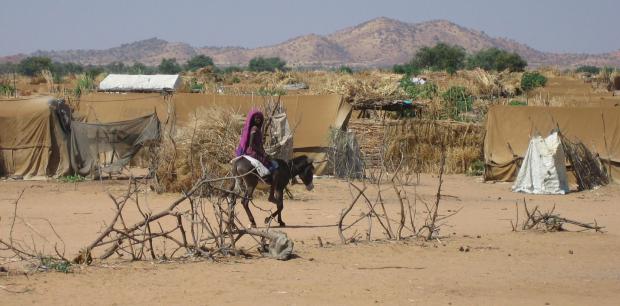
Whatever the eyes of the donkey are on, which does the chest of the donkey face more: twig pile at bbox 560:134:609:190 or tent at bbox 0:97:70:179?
the twig pile

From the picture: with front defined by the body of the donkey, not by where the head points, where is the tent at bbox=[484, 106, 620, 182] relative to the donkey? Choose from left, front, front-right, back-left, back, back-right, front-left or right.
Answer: front-left

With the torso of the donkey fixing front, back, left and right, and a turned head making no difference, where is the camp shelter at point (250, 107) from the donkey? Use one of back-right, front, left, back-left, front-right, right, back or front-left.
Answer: left

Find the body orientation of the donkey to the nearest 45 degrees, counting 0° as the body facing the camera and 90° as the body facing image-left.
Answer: approximately 270°

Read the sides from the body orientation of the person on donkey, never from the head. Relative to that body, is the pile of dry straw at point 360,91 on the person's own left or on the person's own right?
on the person's own left

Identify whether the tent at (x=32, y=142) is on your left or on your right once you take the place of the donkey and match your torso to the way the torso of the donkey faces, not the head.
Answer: on your left

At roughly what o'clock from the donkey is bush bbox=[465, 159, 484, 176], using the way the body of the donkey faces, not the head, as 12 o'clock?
The bush is roughly at 10 o'clock from the donkey.

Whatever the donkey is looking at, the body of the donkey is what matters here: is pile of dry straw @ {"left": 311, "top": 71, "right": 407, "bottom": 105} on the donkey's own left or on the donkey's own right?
on the donkey's own left

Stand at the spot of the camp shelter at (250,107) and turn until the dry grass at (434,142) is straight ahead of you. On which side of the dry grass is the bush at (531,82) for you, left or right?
left

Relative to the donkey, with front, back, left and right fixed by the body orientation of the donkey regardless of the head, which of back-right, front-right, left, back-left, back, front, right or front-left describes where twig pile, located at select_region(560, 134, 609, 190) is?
front-left
